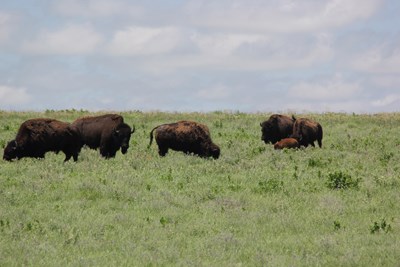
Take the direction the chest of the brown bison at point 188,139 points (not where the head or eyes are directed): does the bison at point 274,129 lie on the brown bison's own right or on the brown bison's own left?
on the brown bison's own left

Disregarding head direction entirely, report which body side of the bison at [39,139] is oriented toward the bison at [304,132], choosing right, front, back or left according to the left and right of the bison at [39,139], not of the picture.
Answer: back

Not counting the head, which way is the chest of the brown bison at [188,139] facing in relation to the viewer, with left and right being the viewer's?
facing to the right of the viewer

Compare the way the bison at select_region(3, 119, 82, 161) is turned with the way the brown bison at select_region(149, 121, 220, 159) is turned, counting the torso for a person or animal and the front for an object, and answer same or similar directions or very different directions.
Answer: very different directions

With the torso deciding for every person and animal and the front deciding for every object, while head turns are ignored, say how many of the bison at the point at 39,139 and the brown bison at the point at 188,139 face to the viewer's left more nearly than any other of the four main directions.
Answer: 1

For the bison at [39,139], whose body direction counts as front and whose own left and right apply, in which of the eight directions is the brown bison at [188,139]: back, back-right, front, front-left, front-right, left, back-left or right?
back

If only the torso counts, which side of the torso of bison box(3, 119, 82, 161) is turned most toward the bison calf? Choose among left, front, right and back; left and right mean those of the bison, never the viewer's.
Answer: back

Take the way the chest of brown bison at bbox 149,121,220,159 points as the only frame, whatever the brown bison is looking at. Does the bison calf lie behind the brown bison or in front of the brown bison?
in front

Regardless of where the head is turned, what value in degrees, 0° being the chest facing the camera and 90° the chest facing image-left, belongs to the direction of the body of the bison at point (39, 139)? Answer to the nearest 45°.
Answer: approximately 90°

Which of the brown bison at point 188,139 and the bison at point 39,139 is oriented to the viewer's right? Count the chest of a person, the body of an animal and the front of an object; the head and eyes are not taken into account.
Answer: the brown bison
